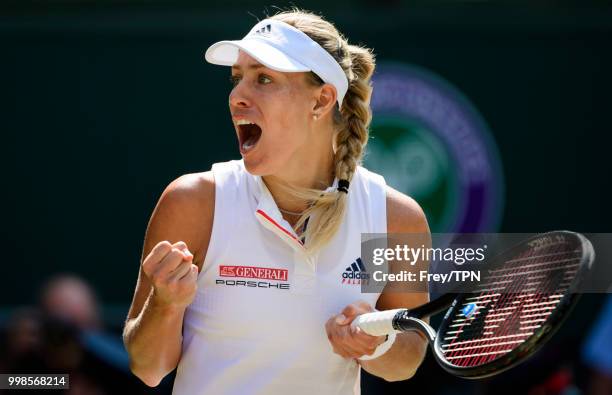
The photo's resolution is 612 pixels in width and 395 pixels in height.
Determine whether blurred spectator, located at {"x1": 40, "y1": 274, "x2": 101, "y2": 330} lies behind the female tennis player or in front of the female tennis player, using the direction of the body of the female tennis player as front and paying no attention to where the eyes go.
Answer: behind

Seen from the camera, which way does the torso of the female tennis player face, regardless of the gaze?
toward the camera

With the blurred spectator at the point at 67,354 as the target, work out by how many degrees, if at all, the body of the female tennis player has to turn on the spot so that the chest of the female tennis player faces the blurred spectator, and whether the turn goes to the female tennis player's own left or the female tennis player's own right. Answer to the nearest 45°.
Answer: approximately 135° to the female tennis player's own right
